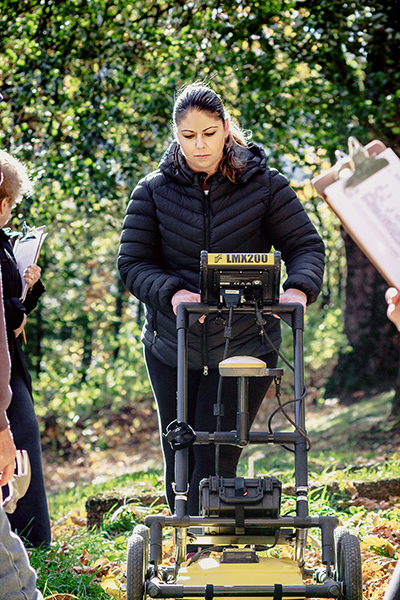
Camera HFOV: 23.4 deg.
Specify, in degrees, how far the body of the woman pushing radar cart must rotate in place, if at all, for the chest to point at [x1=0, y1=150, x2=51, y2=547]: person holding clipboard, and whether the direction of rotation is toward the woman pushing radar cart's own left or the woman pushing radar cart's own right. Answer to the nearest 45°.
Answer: approximately 135° to the woman pushing radar cart's own right

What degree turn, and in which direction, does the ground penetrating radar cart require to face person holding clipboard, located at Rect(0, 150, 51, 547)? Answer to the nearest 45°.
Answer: approximately 135° to its right

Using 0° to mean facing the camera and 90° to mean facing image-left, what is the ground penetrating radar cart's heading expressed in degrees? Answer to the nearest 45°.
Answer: approximately 0°

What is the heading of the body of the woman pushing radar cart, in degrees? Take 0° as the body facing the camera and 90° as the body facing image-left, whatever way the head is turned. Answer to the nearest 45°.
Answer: approximately 0°

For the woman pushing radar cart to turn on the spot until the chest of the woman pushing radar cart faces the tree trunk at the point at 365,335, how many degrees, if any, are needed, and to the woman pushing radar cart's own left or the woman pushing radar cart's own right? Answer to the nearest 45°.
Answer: approximately 180°
